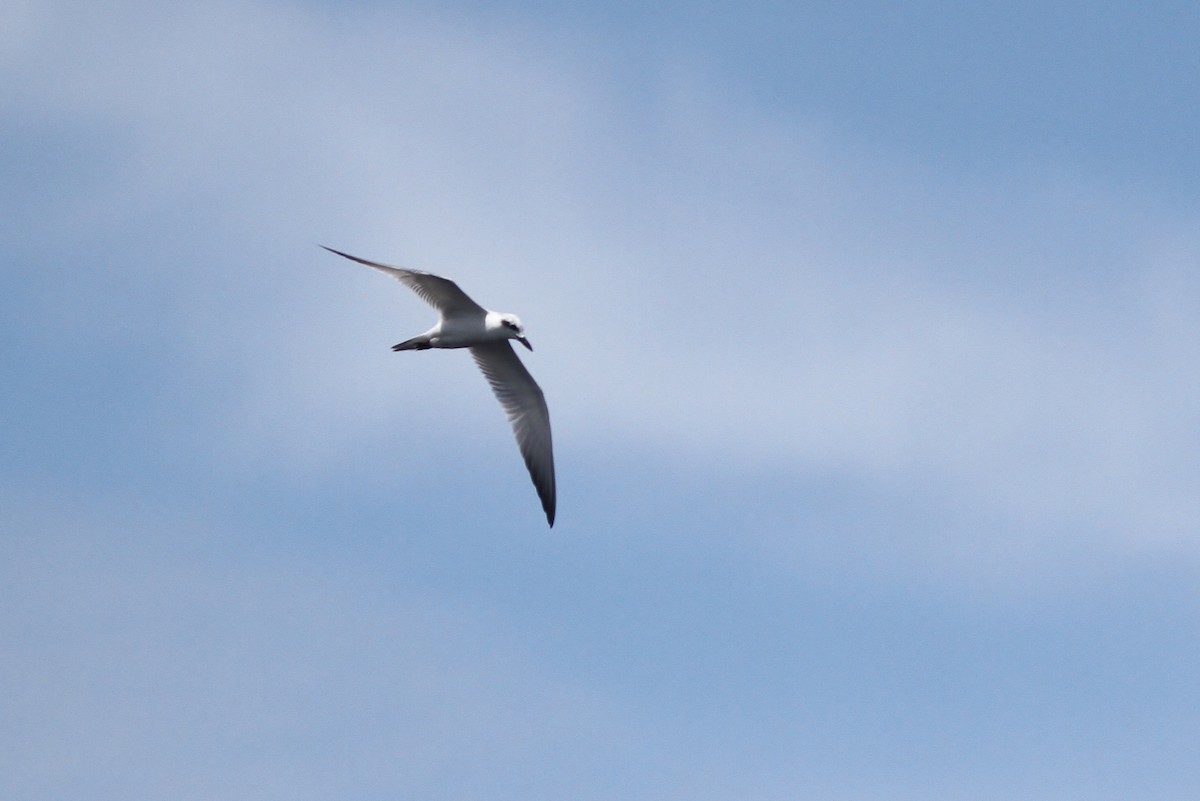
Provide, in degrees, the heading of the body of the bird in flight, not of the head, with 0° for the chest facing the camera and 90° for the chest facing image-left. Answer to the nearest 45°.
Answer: approximately 270°
